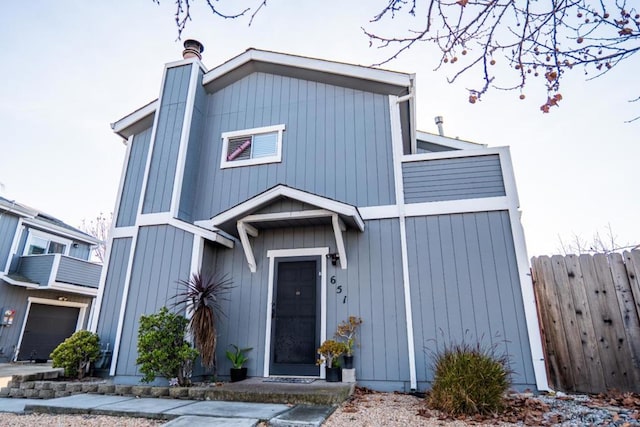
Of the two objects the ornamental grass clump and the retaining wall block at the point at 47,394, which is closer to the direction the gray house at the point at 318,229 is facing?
the ornamental grass clump

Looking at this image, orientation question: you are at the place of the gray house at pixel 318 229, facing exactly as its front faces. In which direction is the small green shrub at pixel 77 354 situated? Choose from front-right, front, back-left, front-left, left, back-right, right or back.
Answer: right

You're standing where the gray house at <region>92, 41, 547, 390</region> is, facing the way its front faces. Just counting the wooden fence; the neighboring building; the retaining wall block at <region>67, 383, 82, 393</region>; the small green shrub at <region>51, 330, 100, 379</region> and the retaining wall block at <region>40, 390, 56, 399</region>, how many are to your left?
1

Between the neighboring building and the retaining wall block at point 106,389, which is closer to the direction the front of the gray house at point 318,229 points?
the retaining wall block

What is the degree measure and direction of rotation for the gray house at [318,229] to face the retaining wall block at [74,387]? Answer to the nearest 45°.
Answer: approximately 90° to its right

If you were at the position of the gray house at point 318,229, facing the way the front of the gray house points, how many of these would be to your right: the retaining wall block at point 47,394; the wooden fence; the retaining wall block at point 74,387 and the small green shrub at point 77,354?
3

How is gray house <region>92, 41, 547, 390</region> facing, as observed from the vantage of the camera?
facing the viewer

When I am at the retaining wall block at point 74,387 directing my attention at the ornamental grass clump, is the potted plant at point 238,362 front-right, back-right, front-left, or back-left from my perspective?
front-left

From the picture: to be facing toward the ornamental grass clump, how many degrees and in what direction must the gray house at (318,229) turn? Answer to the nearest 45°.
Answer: approximately 45° to its left

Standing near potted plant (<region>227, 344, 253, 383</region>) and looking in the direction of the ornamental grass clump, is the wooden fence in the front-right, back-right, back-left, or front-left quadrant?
front-left

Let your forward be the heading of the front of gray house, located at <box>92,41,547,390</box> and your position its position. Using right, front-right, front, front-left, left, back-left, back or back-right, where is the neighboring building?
back-right

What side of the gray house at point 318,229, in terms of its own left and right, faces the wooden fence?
left
